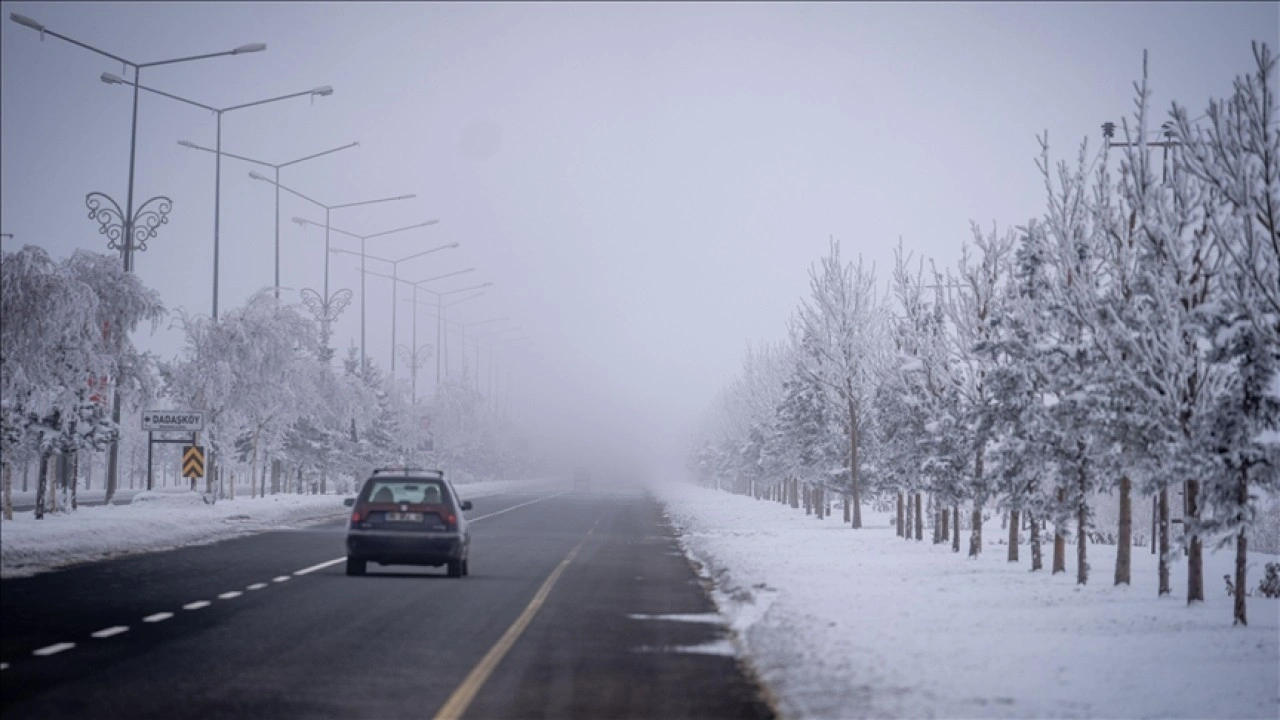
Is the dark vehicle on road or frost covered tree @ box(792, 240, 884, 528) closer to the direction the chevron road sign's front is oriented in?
the dark vehicle on road

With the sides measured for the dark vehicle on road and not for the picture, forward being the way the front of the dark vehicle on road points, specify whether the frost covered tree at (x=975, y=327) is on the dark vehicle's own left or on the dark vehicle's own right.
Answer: on the dark vehicle's own right

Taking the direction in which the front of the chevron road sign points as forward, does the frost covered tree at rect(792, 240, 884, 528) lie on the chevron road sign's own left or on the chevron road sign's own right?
on the chevron road sign's own left

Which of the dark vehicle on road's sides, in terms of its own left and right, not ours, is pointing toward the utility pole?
right

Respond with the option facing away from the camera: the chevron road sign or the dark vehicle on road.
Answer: the dark vehicle on road

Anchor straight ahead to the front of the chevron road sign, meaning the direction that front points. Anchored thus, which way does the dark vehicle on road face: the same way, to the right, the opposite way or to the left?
the opposite way

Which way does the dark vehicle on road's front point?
away from the camera

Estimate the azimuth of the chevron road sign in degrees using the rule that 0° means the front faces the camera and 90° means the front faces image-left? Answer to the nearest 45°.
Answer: approximately 0°

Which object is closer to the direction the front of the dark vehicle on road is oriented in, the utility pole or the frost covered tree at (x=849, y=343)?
the frost covered tree

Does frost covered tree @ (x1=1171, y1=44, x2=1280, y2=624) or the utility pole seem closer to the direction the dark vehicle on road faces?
the utility pole

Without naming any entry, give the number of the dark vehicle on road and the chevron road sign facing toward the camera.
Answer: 1
